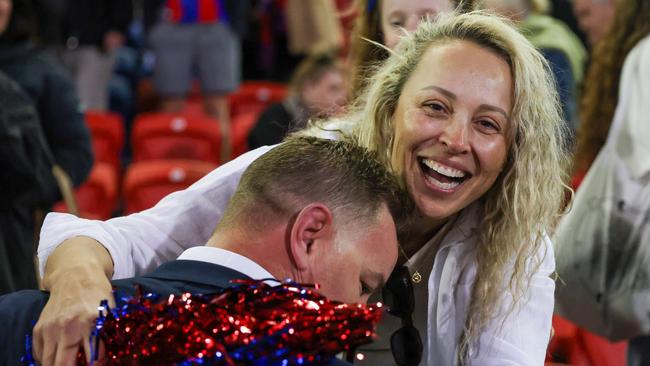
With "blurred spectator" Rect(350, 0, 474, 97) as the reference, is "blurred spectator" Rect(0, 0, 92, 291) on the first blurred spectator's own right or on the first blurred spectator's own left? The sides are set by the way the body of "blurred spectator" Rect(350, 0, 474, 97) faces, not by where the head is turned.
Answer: on the first blurred spectator's own right

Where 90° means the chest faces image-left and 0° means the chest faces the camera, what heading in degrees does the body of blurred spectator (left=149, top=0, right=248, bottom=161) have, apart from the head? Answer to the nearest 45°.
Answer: approximately 0°

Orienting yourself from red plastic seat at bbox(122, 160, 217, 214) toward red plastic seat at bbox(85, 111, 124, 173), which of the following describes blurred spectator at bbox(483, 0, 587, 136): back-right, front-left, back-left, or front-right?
back-right

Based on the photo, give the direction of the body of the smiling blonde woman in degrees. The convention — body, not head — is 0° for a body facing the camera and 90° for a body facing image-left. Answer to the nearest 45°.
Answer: approximately 0°

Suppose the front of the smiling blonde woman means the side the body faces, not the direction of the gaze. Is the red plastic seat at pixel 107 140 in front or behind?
behind

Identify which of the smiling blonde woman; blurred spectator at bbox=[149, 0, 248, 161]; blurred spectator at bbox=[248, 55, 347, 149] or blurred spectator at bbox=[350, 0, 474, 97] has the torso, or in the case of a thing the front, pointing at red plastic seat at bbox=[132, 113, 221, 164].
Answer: blurred spectator at bbox=[149, 0, 248, 161]
